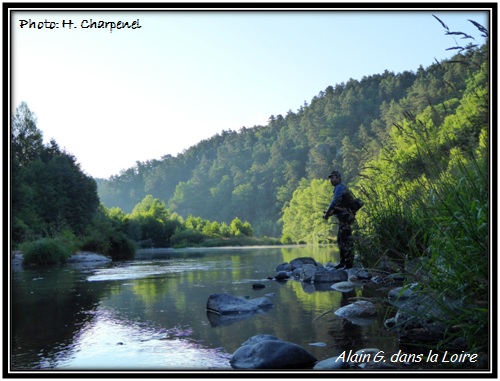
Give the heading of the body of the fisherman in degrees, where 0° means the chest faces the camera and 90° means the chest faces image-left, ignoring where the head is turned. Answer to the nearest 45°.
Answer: approximately 90°

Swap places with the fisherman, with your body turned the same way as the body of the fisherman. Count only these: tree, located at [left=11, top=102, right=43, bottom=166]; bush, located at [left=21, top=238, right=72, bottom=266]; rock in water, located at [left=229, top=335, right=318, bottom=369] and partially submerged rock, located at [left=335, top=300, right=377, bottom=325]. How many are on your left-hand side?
2

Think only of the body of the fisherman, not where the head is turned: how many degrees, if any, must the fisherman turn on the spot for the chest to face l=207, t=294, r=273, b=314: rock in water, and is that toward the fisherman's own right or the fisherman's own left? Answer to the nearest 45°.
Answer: approximately 90° to the fisherman's own left

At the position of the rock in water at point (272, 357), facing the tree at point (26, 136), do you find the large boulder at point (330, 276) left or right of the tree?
right

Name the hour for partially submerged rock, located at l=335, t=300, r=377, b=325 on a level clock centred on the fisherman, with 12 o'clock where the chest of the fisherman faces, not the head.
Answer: The partially submerged rock is roughly at 9 o'clock from the fisherman.

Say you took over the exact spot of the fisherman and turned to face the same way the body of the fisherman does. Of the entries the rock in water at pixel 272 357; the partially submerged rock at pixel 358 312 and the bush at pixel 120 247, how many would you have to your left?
2

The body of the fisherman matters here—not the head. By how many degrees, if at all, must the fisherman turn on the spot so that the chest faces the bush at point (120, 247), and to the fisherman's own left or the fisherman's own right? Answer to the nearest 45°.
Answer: approximately 45° to the fisherman's own right

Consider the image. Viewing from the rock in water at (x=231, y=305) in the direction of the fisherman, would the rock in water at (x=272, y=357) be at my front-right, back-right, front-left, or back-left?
back-right

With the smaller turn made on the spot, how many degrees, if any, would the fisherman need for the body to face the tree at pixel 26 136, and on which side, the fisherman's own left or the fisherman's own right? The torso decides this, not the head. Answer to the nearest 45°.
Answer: approximately 45° to the fisherman's own right

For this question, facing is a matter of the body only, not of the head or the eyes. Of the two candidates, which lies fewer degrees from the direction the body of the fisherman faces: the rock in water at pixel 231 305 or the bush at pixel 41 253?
the bush

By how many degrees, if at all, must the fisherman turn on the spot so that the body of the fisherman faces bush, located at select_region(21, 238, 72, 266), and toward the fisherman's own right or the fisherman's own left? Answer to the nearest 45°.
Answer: approximately 45° to the fisherman's own right

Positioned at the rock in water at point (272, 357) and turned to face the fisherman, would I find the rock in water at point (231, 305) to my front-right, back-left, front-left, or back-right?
front-left

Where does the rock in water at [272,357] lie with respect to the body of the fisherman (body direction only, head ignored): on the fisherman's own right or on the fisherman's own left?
on the fisherman's own left

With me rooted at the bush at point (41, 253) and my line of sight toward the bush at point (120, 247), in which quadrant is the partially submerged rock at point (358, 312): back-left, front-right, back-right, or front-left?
back-right
